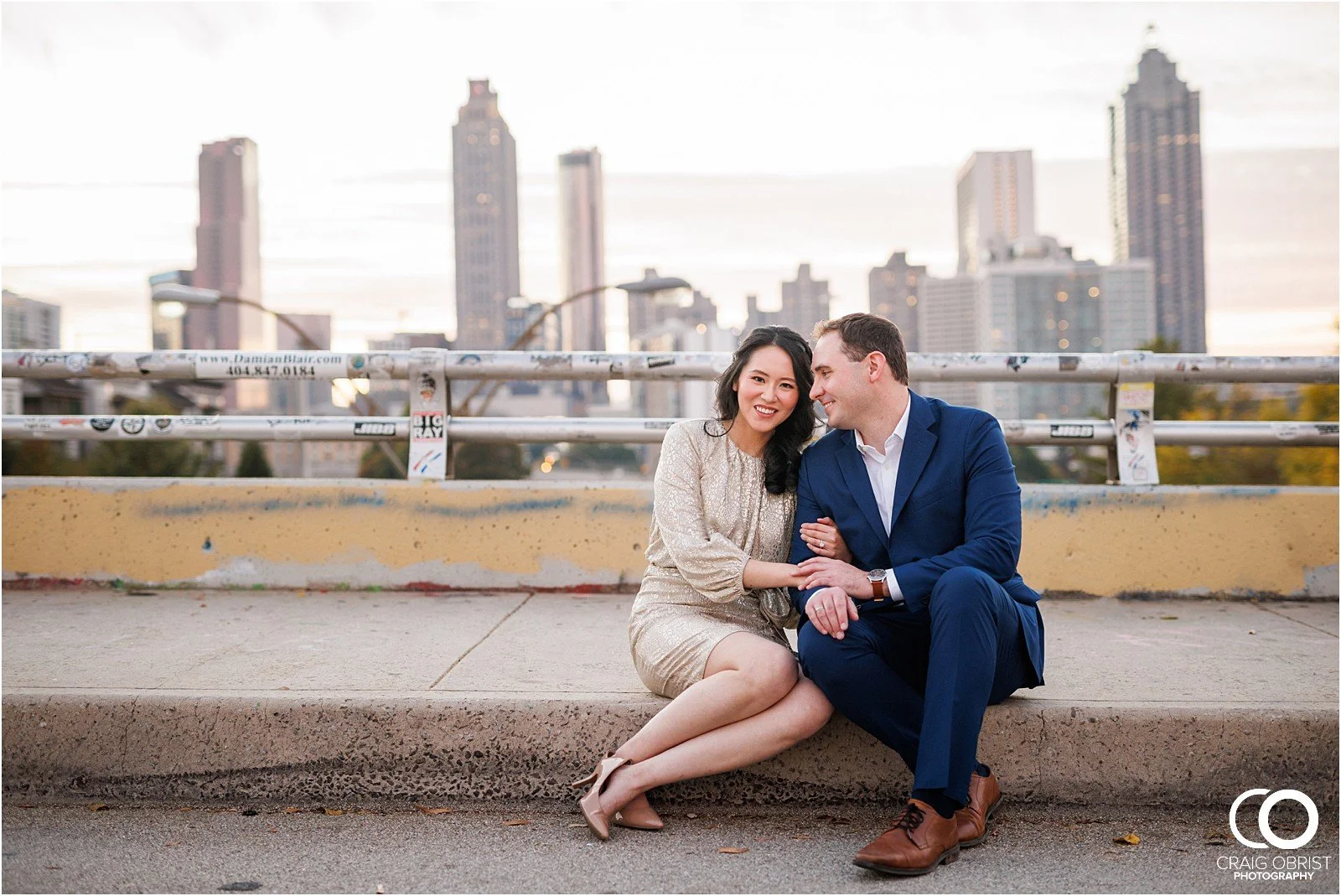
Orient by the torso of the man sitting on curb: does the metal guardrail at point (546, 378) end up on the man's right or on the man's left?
on the man's right

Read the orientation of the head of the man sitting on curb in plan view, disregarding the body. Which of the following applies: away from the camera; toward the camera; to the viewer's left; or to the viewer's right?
to the viewer's left

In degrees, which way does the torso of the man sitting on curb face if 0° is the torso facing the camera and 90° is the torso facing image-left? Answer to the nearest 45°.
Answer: approximately 45°
